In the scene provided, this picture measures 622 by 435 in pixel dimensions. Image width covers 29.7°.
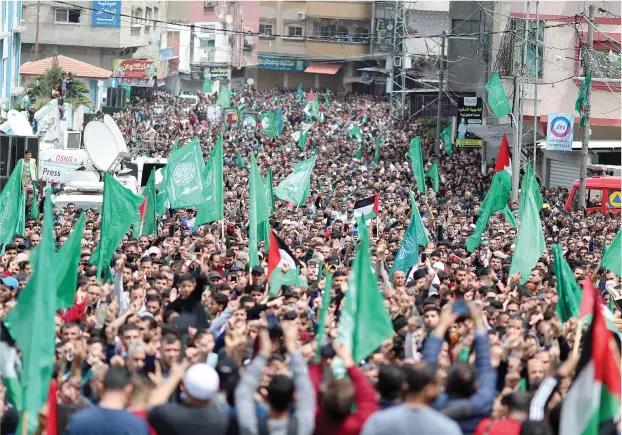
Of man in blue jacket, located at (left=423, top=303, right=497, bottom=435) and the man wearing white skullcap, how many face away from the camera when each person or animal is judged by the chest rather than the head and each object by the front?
2

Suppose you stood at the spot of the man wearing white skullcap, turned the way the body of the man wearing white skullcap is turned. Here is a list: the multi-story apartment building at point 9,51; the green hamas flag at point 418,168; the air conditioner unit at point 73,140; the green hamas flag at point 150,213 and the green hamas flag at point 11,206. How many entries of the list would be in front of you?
5

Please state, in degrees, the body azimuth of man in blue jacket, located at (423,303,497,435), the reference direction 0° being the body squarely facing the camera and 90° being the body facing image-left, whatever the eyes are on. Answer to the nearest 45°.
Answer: approximately 180°

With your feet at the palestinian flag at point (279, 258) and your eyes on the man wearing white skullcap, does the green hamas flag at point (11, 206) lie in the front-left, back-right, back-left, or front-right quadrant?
back-right

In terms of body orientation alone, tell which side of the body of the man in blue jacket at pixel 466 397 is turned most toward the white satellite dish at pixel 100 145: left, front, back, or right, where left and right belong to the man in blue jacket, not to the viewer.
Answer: front

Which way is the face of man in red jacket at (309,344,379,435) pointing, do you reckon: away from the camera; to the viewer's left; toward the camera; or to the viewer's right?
away from the camera

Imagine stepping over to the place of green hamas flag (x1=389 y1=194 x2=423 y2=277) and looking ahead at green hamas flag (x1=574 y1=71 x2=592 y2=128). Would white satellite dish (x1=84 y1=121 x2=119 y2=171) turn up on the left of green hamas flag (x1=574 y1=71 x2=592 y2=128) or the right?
left

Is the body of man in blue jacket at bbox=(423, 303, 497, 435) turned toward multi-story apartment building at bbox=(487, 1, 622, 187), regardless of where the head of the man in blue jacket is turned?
yes

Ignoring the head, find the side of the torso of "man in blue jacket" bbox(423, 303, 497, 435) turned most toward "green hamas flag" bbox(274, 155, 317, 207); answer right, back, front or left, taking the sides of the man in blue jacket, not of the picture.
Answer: front

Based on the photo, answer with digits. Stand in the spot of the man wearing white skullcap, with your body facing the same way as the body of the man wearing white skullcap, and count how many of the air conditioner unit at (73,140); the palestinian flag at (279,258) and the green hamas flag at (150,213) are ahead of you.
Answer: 3

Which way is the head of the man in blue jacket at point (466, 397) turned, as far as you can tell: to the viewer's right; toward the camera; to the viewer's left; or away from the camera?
away from the camera

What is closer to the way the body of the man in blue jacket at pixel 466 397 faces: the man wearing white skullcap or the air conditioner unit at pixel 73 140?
the air conditioner unit

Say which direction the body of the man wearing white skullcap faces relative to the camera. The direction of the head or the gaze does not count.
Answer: away from the camera
